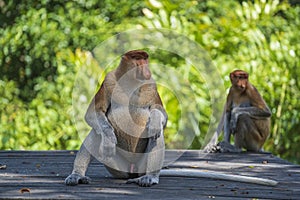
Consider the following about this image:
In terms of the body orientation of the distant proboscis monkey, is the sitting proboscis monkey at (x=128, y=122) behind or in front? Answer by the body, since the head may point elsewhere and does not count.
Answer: in front
